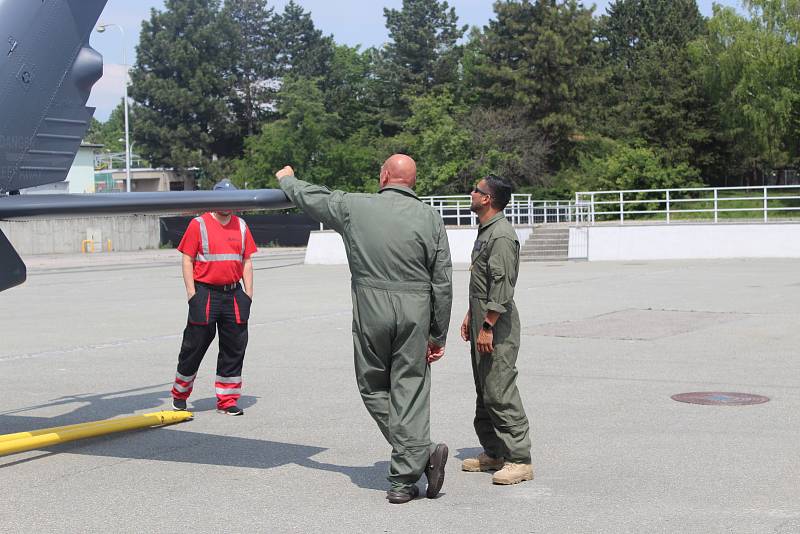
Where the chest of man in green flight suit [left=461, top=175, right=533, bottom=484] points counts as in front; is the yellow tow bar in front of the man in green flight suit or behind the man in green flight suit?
in front

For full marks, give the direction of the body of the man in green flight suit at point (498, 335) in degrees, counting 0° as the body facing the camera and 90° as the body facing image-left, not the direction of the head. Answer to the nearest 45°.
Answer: approximately 90°

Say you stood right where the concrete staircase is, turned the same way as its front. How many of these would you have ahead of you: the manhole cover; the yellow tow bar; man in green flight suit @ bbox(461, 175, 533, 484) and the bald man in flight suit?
4

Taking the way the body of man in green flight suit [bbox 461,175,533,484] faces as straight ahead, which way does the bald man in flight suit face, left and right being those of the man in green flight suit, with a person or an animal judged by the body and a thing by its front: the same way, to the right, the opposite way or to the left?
to the right

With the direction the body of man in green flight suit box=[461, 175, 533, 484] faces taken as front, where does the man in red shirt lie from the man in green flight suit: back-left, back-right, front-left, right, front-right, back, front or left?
front-right

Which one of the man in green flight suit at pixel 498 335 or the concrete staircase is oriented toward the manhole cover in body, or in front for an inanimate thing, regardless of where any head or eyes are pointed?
the concrete staircase

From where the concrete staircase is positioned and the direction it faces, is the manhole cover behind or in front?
in front

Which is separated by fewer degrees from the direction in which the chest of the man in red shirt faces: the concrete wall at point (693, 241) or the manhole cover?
the manhole cover

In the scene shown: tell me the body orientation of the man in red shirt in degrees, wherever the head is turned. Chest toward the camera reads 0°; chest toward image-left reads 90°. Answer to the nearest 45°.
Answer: approximately 0°

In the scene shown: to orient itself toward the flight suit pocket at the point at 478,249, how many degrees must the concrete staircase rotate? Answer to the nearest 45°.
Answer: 0° — it already faces it

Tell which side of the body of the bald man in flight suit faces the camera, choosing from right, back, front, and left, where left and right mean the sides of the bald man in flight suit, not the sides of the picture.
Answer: back

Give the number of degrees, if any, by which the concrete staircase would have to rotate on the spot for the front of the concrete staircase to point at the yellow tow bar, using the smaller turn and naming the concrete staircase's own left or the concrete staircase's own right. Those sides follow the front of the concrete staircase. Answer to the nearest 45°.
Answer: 0° — it already faces it

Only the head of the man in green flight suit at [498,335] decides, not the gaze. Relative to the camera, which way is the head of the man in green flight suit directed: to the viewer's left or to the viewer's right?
to the viewer's left

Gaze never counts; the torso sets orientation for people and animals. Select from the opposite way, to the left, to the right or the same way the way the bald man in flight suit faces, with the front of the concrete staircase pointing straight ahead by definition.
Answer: the opposite way

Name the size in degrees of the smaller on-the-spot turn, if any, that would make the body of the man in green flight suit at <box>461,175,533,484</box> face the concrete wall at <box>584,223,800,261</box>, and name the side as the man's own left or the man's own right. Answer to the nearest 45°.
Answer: approximately 90° to the man's own right
